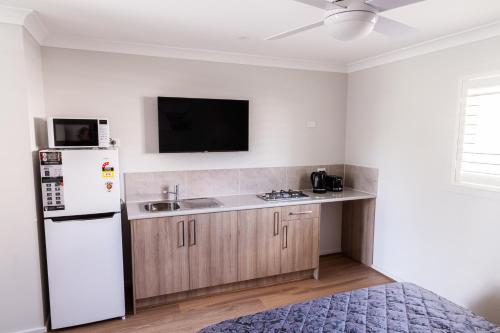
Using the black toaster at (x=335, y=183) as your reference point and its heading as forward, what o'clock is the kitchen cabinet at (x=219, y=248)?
The kitchen cabinet is roughly at 3 o'clock from the black toaster.

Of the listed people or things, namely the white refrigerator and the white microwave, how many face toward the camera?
2

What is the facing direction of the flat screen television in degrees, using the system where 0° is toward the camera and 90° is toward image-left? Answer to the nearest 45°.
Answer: approximately 0°

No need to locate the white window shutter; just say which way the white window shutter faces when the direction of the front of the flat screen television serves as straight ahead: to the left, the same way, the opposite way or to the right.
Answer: to the right

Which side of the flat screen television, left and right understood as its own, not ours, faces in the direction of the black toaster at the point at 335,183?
left

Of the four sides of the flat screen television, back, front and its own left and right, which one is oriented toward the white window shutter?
left

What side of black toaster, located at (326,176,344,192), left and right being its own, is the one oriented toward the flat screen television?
right

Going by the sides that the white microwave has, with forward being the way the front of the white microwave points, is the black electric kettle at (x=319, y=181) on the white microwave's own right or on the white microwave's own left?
on the white microwave's own left

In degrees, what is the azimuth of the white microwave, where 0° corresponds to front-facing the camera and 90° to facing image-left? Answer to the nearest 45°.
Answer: approximately 0°

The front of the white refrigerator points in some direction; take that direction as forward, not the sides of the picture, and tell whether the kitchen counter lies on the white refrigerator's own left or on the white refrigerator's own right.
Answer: on the white refrigerator's own left
